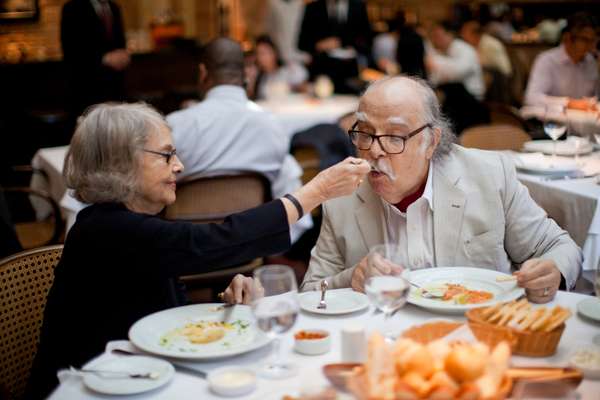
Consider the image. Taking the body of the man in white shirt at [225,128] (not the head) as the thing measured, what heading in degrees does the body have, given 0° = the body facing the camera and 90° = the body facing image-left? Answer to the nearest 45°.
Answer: approximately 180°

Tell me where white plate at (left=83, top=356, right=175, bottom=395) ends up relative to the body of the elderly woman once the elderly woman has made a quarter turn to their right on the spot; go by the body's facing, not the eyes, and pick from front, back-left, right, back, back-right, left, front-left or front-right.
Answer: front

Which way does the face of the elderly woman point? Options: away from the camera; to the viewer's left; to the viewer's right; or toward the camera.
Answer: to the viewer's right

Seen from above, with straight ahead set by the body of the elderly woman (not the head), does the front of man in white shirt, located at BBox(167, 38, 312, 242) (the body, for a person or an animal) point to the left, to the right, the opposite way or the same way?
to the left

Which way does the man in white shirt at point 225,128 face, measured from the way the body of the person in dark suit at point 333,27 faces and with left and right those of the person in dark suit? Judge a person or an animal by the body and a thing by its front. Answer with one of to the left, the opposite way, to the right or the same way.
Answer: the opposite way

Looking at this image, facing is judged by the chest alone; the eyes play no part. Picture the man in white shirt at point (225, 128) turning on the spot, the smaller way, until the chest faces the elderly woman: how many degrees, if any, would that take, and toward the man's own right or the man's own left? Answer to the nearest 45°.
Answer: approximately 180°

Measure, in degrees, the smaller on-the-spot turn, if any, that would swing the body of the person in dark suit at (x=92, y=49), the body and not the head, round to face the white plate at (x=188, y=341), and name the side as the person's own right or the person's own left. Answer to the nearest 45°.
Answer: approximately 45° to the person's own right

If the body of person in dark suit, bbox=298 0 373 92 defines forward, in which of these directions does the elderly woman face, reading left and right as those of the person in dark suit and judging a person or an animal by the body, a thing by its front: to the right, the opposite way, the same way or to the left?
to the left

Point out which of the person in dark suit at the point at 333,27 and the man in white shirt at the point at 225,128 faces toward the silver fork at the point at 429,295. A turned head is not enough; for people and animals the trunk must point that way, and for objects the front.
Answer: the person in dark suit

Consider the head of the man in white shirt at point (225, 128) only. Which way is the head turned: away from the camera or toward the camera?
away from the camera

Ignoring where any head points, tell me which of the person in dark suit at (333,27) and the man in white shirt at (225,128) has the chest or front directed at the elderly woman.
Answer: the person in dark suit

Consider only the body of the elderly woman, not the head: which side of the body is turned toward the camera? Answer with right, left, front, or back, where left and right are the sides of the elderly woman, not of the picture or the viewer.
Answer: right

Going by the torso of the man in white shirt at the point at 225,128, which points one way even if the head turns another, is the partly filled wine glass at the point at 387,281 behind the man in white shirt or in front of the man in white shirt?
behind
